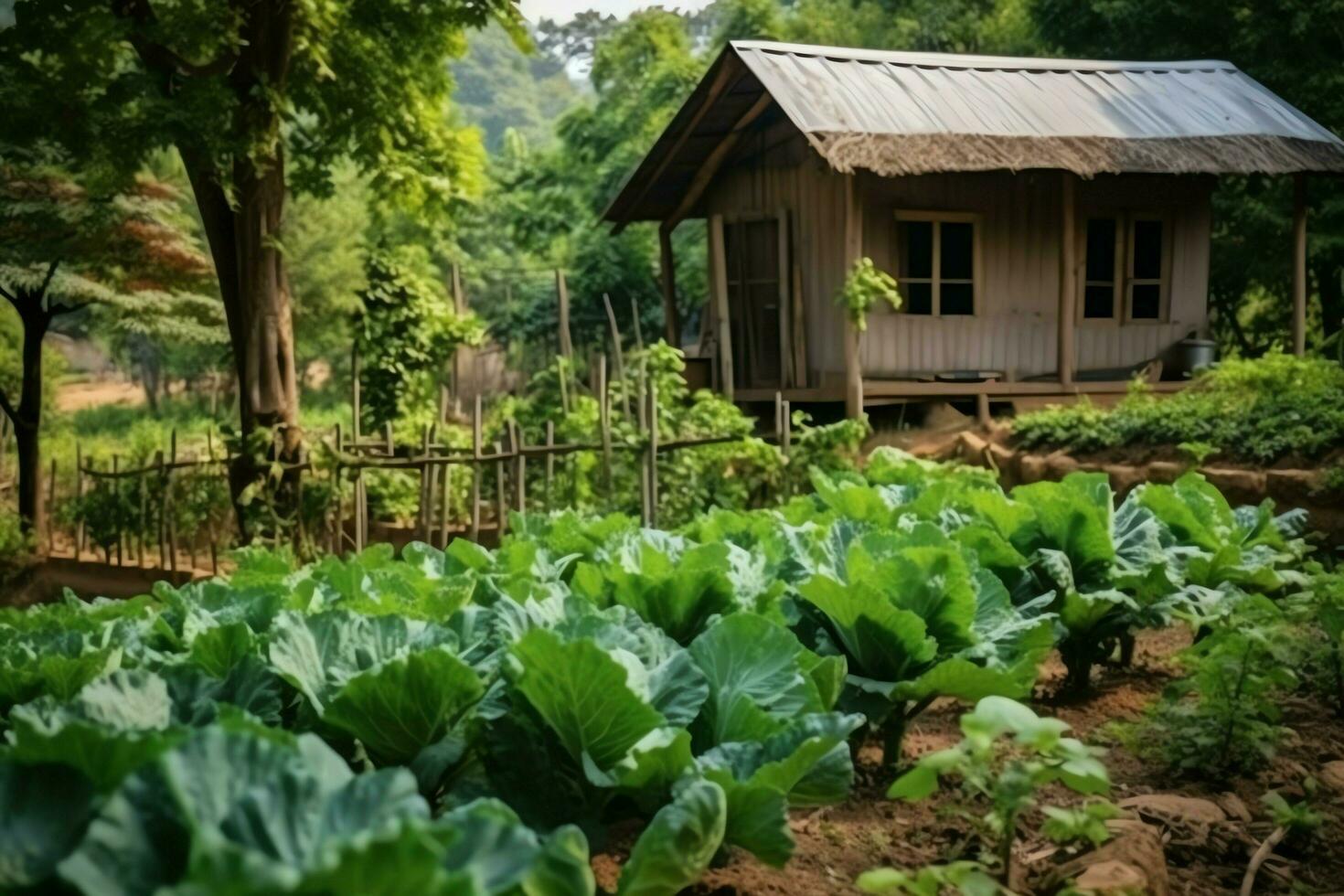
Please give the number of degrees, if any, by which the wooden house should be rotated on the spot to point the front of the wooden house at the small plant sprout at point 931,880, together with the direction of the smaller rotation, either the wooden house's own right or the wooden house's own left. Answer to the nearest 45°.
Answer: approximately 45° to the wooden house's own left

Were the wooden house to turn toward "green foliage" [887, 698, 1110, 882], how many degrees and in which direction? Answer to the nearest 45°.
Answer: approximately 45° to its left

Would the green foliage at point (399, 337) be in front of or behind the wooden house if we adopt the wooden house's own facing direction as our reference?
in front

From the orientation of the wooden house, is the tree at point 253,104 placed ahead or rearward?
ahead

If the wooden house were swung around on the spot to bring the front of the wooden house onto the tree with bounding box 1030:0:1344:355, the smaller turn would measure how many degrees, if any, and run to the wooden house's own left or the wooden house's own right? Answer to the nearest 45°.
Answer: approximately 180°

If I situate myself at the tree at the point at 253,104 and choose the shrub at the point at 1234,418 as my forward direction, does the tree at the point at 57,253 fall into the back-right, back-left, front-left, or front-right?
back-left

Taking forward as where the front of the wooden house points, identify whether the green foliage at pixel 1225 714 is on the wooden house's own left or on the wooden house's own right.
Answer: on the wooden house's own left

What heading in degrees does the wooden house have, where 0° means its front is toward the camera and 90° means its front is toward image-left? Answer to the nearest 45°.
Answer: approximately 45°

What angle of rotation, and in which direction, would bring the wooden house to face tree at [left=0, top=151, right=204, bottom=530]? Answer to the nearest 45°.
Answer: approximately 45° to its right

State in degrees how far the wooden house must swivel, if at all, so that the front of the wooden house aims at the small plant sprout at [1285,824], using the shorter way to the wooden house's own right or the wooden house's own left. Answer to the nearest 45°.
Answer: approximately 45° to the wooden house's own left
